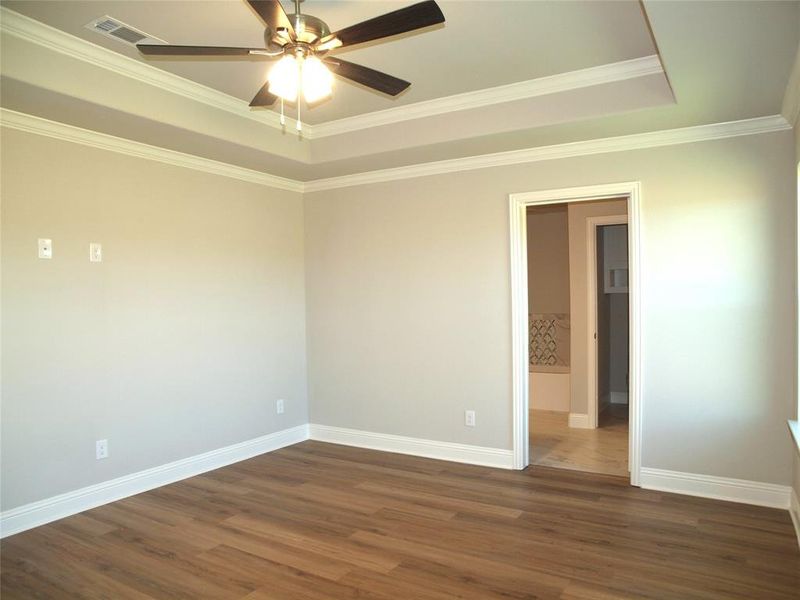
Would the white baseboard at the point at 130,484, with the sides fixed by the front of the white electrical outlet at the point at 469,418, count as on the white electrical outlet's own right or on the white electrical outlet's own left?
on the white electrical outlet's own right

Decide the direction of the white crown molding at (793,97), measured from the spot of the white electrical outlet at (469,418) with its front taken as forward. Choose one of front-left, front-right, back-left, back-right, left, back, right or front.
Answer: front-left

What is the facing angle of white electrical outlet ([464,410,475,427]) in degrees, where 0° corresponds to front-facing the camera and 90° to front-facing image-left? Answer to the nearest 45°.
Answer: approximately 0°

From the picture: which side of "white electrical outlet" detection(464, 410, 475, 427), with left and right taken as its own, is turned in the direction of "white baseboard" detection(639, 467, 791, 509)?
left

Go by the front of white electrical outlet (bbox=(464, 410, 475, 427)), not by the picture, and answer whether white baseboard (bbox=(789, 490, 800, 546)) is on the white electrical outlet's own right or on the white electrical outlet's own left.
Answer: on the white electrical outlet's own left
